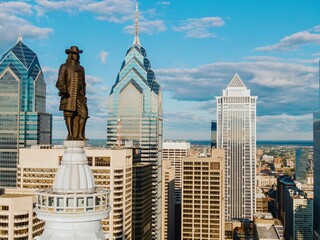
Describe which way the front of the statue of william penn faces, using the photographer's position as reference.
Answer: facing the viewer and to the right of the viewer
